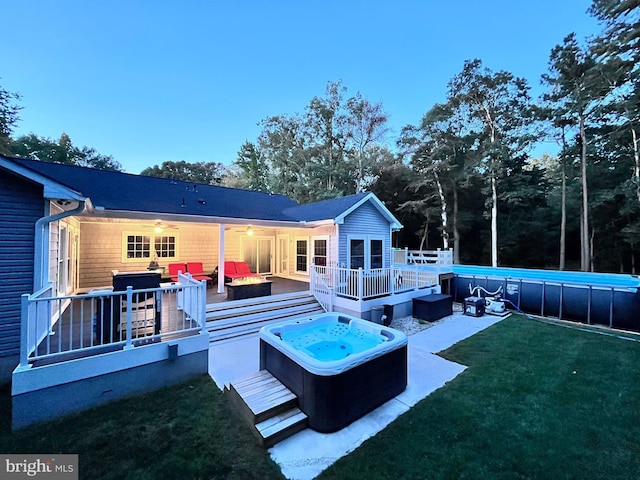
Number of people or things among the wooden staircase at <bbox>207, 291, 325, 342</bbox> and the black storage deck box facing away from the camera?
0

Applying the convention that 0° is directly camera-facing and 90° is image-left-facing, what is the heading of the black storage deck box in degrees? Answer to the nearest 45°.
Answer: approximately 315°

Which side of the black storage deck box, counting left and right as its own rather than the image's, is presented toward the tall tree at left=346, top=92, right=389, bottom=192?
back

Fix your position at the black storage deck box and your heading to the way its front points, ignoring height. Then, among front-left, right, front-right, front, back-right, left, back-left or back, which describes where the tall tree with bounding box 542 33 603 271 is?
left

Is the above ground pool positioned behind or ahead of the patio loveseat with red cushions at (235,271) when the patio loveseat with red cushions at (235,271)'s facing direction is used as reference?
ahead

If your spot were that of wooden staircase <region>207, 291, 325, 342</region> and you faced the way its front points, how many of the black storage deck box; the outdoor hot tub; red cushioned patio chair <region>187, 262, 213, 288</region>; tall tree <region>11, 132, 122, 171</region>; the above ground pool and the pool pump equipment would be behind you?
2

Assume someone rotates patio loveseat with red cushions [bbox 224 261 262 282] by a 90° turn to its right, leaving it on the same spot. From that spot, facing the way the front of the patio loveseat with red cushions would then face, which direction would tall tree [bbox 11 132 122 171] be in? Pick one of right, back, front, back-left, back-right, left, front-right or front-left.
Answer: right

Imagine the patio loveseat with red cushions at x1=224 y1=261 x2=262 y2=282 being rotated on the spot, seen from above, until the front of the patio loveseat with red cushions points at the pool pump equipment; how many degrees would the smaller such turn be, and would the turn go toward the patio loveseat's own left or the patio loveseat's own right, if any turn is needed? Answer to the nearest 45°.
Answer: approximately 45° to the patio loveseat's own left
